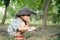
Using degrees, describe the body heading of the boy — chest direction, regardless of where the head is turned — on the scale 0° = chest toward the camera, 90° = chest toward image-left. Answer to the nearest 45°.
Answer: approximately 270°

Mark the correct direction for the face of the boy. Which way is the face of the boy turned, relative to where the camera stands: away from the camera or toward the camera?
toward the camera
